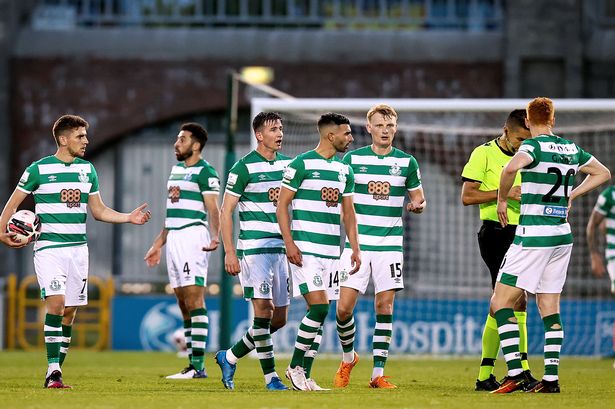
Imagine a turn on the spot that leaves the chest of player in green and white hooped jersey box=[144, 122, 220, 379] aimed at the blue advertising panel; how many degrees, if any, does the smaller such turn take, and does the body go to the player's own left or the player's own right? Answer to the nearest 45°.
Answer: approximately 180°

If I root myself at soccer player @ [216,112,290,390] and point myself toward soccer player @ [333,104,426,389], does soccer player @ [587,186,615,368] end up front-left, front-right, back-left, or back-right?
front-left

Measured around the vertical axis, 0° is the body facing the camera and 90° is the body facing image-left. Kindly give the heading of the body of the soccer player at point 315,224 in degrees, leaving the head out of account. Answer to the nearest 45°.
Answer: approximately 315°

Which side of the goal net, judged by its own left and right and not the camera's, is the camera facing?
front

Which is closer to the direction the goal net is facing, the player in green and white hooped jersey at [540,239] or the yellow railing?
the player in green and white hooped jersey

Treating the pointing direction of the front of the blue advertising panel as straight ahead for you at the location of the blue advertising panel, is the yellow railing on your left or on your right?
on your right

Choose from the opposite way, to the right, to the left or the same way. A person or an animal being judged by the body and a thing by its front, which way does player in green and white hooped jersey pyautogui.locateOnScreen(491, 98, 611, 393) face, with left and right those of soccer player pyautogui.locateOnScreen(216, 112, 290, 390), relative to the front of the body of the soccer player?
the opposite way

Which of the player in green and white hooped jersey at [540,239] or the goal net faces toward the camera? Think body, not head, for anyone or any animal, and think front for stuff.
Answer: the goal net

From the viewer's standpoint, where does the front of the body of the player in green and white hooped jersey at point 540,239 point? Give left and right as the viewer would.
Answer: facing away from the viewer and to the left of the viewer

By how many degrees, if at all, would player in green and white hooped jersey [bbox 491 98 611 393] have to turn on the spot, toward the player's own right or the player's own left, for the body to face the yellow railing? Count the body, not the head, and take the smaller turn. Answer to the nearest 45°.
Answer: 0° — they already face it

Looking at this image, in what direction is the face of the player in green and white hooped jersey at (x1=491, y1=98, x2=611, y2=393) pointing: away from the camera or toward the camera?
away from the camera

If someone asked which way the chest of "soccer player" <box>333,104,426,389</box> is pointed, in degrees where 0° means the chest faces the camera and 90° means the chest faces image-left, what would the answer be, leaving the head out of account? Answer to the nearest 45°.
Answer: approximately 0°

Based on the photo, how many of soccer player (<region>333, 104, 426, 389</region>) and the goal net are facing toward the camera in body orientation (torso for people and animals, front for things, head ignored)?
2

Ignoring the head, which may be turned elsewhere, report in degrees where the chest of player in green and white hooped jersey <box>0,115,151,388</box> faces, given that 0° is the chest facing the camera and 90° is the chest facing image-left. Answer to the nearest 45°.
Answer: approximately 315°

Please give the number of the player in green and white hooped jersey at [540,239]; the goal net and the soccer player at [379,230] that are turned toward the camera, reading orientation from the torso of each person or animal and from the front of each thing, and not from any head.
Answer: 2

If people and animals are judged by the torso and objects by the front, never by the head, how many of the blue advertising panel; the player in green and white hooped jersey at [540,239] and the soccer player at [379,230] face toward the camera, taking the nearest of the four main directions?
2

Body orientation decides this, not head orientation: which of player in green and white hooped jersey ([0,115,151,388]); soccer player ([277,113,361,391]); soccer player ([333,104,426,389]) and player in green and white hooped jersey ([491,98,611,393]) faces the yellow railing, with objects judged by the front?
player in green and white hooped jersey ([491,98,611,393])
